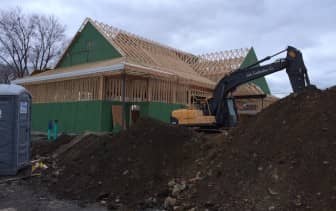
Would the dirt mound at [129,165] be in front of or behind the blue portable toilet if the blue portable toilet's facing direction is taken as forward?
in front

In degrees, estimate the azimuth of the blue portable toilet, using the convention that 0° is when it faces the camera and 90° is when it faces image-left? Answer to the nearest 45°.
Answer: approximately 315°

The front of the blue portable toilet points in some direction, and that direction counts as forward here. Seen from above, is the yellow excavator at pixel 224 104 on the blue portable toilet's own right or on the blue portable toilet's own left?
on the blue portable toilet's own left

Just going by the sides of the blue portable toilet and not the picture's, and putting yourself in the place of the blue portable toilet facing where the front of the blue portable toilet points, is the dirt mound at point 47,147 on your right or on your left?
on your left

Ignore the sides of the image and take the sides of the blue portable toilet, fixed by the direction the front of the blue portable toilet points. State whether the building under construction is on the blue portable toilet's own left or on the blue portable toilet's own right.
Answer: on the blue portable toilet's own left

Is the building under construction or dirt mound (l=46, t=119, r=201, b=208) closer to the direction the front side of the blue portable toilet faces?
the dirt mound
